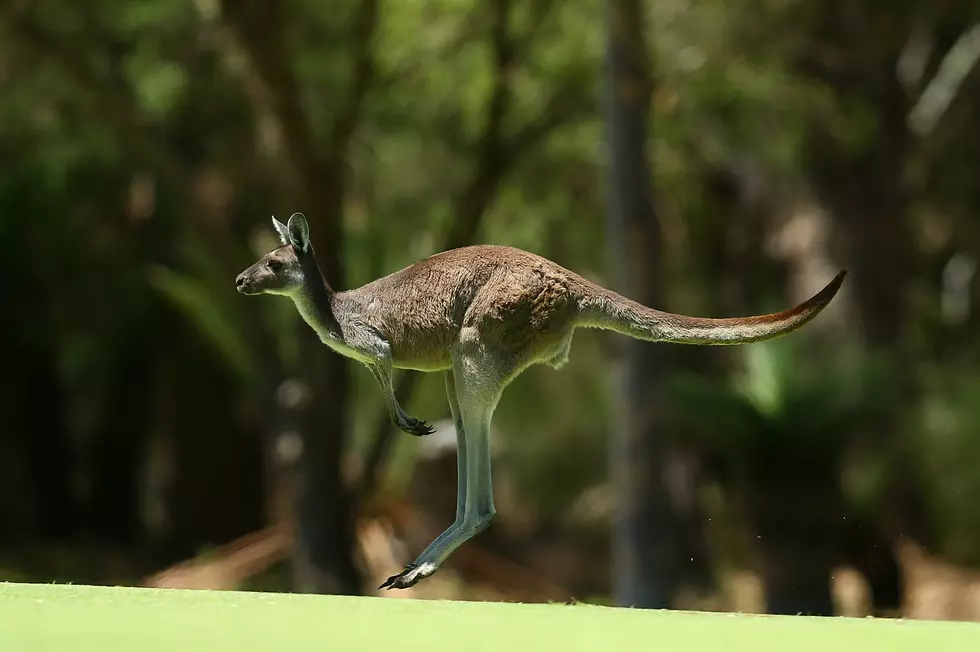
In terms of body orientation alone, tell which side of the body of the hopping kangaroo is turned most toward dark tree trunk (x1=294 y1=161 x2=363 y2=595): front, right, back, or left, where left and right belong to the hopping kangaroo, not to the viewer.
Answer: right

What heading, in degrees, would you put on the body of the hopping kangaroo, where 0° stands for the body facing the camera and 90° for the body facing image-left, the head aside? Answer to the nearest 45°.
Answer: approximately 90°

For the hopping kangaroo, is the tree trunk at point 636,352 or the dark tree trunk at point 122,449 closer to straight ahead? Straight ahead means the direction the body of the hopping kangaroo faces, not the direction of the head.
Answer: the dark tree trunk

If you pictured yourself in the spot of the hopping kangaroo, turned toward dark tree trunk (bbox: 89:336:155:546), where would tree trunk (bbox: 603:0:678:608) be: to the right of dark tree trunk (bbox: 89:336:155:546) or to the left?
right

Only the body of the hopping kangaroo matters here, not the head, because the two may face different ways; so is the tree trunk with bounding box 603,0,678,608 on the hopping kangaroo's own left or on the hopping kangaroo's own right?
on the hopping kangaroo's own right

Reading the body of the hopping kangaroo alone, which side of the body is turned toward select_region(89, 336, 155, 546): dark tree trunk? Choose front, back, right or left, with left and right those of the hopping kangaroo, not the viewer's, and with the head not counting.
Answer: right
